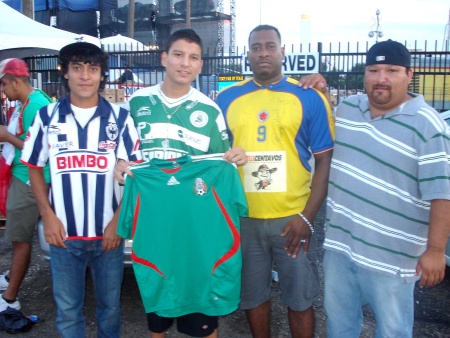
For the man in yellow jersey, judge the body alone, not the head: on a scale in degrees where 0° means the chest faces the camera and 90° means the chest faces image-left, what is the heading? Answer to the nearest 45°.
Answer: approximately 0°

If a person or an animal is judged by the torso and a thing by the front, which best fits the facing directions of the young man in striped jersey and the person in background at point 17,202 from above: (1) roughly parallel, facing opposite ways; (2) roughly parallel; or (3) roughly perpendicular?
roughly perpendicular

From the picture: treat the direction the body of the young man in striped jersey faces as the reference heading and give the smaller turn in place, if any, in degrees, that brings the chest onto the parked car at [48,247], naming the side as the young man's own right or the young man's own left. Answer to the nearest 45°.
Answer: approximately 180°

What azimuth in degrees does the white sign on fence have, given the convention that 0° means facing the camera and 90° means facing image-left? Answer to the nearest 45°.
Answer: approximately 0°

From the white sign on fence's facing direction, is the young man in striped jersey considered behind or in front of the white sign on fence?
in front

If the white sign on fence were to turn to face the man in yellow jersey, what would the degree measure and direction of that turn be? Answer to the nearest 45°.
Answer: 0° — it already faces them

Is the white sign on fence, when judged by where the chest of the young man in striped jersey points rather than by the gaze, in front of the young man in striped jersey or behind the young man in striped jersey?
behind
